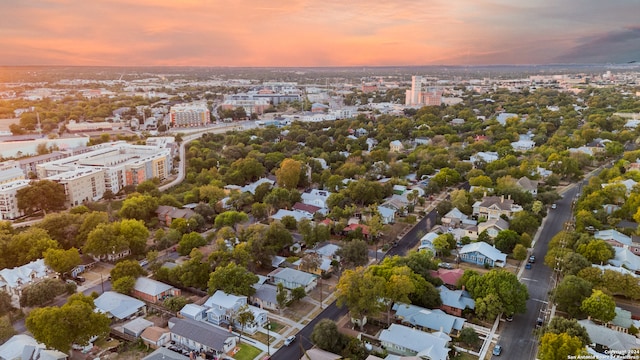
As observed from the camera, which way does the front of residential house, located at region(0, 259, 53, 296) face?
facing the viewer and to the right of the viewer

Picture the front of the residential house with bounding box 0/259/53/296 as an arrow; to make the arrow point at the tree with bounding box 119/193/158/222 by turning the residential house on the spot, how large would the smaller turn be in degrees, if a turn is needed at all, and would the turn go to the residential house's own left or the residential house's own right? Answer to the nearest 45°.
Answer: approximately 90° to the residential house's own left

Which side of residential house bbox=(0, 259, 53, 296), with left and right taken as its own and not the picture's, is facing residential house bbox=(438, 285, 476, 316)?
front

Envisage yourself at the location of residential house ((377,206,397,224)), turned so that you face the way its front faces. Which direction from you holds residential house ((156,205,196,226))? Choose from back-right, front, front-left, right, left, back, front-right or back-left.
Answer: back-right

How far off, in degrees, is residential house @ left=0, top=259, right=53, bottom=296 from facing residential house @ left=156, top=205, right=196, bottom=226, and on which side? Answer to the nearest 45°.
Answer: approximately 90° to its left

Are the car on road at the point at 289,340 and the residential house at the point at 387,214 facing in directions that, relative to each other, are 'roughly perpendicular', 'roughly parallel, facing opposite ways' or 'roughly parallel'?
roughly perpendicular

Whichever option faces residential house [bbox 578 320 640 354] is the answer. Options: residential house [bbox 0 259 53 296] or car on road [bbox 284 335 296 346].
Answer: residential house [bbox 0 259 53 296]

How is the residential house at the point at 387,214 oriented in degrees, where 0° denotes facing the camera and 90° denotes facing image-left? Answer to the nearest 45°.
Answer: approximately 315°

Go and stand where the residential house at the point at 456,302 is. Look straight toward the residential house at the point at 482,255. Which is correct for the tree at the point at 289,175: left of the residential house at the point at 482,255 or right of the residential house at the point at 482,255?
left
